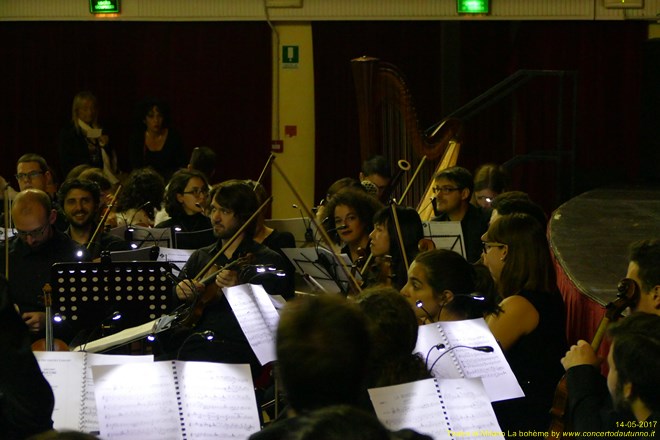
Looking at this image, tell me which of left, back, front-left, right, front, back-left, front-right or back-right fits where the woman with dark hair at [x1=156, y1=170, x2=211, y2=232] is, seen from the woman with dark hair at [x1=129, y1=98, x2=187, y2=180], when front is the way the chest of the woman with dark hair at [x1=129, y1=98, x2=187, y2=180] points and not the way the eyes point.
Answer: front

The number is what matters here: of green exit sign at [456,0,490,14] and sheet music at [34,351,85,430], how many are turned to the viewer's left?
0

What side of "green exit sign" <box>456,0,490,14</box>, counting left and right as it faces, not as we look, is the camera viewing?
front

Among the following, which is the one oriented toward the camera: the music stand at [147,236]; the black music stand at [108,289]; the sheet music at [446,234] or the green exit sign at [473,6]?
the green exit sign

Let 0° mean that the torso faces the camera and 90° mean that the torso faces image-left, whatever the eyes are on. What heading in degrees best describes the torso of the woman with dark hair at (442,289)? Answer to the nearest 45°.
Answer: approximately 90°

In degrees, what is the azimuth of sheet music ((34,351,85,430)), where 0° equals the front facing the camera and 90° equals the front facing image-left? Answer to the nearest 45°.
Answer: approximately 0°

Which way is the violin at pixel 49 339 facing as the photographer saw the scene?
facing the viewer

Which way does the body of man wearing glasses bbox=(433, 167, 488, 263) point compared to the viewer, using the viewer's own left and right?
facing the viewer and to the left of the viewer

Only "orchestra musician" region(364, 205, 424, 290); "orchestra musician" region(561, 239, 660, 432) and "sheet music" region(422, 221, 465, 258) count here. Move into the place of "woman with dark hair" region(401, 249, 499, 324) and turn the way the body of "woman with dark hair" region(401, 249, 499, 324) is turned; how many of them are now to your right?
2

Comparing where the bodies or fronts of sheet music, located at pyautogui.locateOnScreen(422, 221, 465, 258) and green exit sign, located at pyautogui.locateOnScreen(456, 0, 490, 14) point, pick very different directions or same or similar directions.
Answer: very different directions

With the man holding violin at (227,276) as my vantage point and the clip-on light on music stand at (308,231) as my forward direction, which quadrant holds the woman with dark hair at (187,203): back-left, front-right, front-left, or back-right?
front-left

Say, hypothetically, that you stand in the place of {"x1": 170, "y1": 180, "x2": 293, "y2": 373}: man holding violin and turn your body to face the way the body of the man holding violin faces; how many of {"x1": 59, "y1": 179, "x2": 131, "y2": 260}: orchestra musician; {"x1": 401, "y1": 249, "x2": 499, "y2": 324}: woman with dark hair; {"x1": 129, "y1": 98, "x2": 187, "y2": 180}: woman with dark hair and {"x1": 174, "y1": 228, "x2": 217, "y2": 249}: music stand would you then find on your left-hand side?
1

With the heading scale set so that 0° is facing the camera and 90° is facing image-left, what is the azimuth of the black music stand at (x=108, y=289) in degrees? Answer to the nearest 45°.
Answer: approximately 180°

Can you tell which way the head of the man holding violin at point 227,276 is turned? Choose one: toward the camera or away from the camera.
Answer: toward the camera

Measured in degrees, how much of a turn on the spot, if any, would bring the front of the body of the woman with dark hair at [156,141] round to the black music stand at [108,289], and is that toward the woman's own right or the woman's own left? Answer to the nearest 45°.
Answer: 0° — they already face it

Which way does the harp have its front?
to the viewer's left

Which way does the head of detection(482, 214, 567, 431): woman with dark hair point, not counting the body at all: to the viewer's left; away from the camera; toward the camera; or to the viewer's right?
to the viewer's left

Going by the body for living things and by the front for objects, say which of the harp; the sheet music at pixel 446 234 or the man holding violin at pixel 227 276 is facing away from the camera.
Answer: the sheet music
